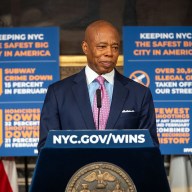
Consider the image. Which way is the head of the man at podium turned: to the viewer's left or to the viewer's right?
to the viewer's right

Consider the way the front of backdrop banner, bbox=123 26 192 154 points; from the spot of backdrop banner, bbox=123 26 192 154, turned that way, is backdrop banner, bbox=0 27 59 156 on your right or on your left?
on your right

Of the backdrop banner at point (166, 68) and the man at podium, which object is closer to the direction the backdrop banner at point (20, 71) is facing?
the man at podium

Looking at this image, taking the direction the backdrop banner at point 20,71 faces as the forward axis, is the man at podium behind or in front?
in front

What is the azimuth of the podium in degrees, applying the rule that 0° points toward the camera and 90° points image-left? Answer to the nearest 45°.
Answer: approximately 0°

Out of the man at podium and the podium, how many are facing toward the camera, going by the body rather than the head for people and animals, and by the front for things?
2

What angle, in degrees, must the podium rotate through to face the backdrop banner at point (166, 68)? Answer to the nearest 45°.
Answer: approximately 180°

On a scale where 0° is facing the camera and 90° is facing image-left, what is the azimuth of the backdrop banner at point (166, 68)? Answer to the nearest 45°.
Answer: approximately 0°

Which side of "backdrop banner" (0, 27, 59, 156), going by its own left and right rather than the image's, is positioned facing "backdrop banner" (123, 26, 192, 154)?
left
